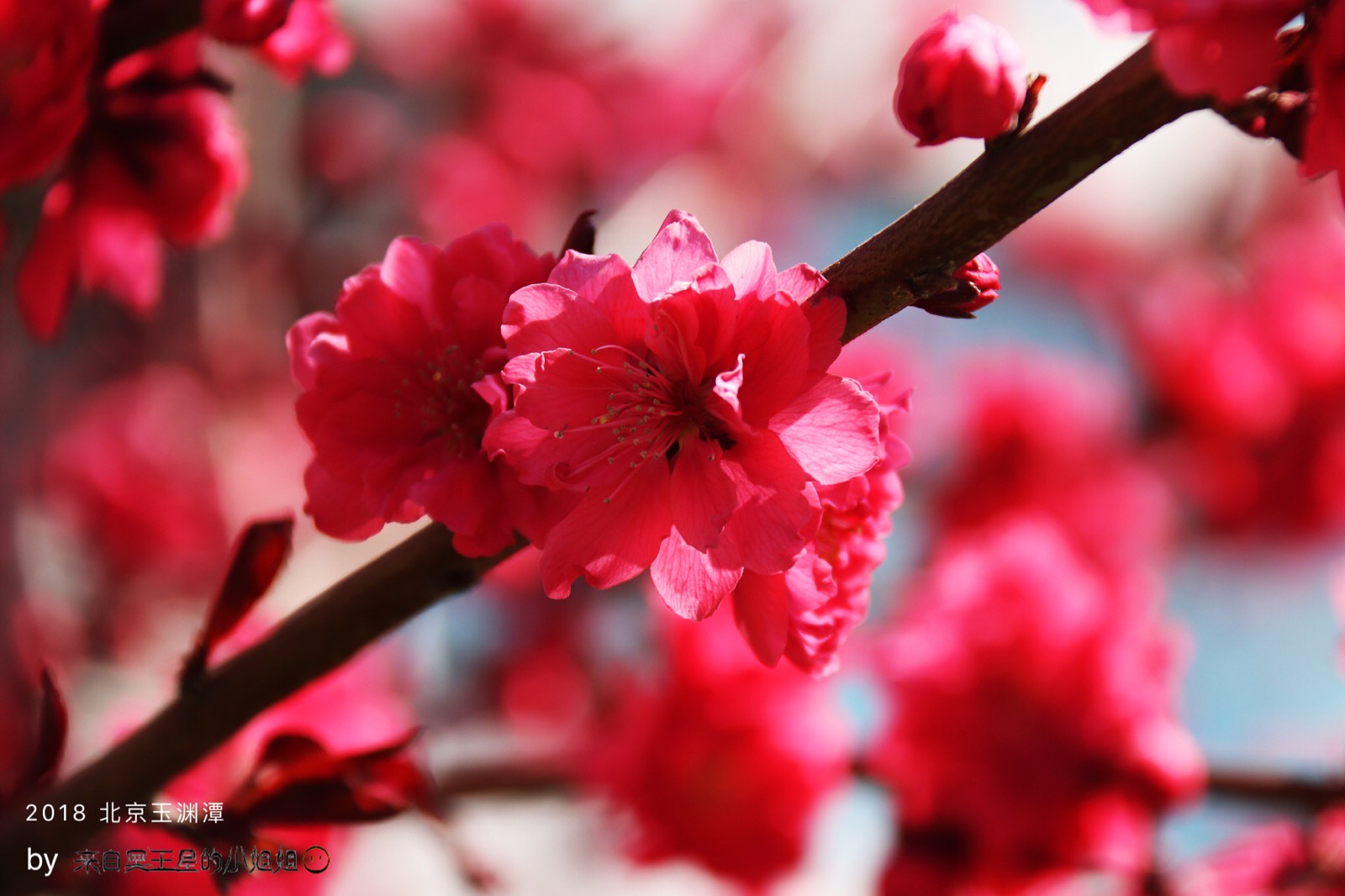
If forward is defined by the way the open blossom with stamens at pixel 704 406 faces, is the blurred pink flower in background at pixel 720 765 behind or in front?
behind

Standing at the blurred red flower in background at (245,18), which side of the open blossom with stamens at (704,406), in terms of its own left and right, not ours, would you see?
right

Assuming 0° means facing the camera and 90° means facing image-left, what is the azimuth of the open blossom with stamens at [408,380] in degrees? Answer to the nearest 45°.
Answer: approximately 0°

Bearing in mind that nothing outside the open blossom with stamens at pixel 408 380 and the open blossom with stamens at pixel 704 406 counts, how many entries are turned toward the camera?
2

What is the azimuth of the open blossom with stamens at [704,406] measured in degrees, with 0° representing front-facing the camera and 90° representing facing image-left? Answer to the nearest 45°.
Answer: approximately 0°

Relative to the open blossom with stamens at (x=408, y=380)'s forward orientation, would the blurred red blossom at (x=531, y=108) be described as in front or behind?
behind

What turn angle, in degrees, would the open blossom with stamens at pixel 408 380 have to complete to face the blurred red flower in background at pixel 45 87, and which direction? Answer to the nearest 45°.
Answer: approximately 90° to its right
